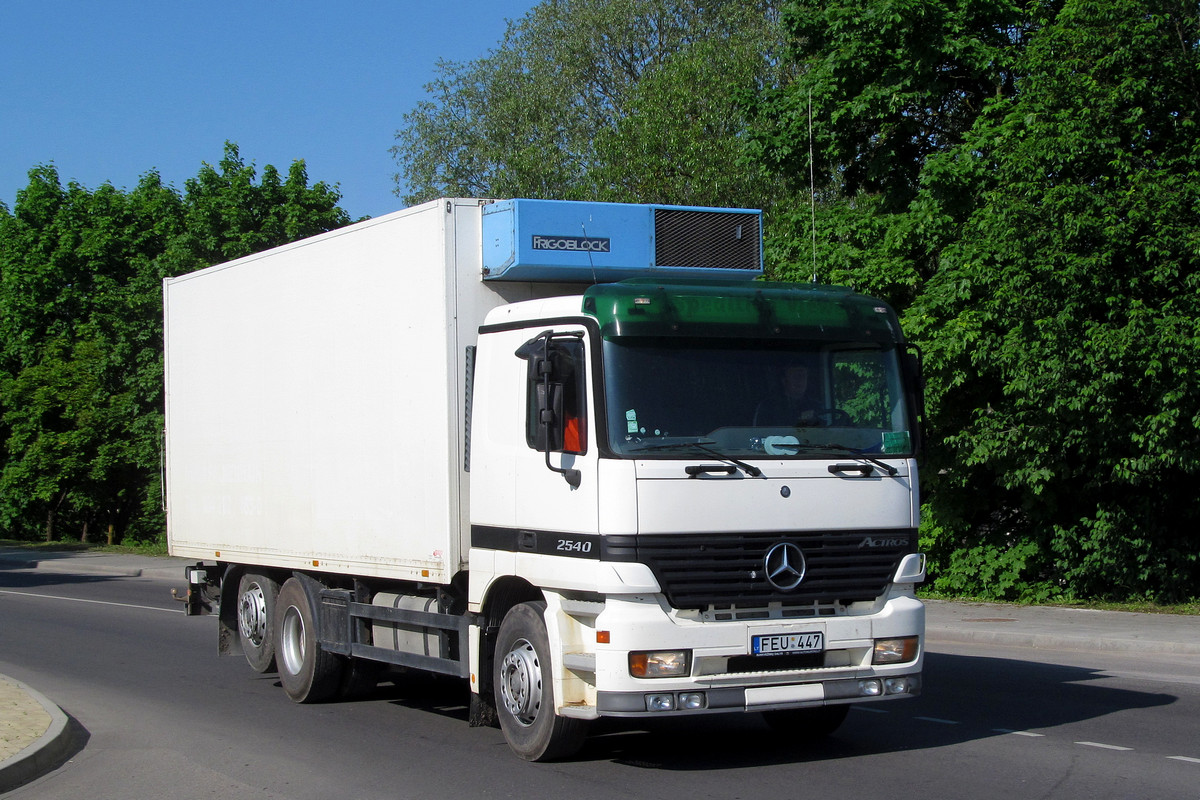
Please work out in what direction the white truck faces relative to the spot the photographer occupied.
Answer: facing the viewer and to the right of the viewer

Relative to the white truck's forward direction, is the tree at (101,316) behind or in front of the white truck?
behind

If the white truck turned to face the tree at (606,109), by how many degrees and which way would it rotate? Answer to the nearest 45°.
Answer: approximately 135° to its left

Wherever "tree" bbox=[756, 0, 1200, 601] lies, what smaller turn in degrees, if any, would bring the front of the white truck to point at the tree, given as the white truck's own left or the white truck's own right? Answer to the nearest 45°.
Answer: approximately 90° to the white truck's own left
